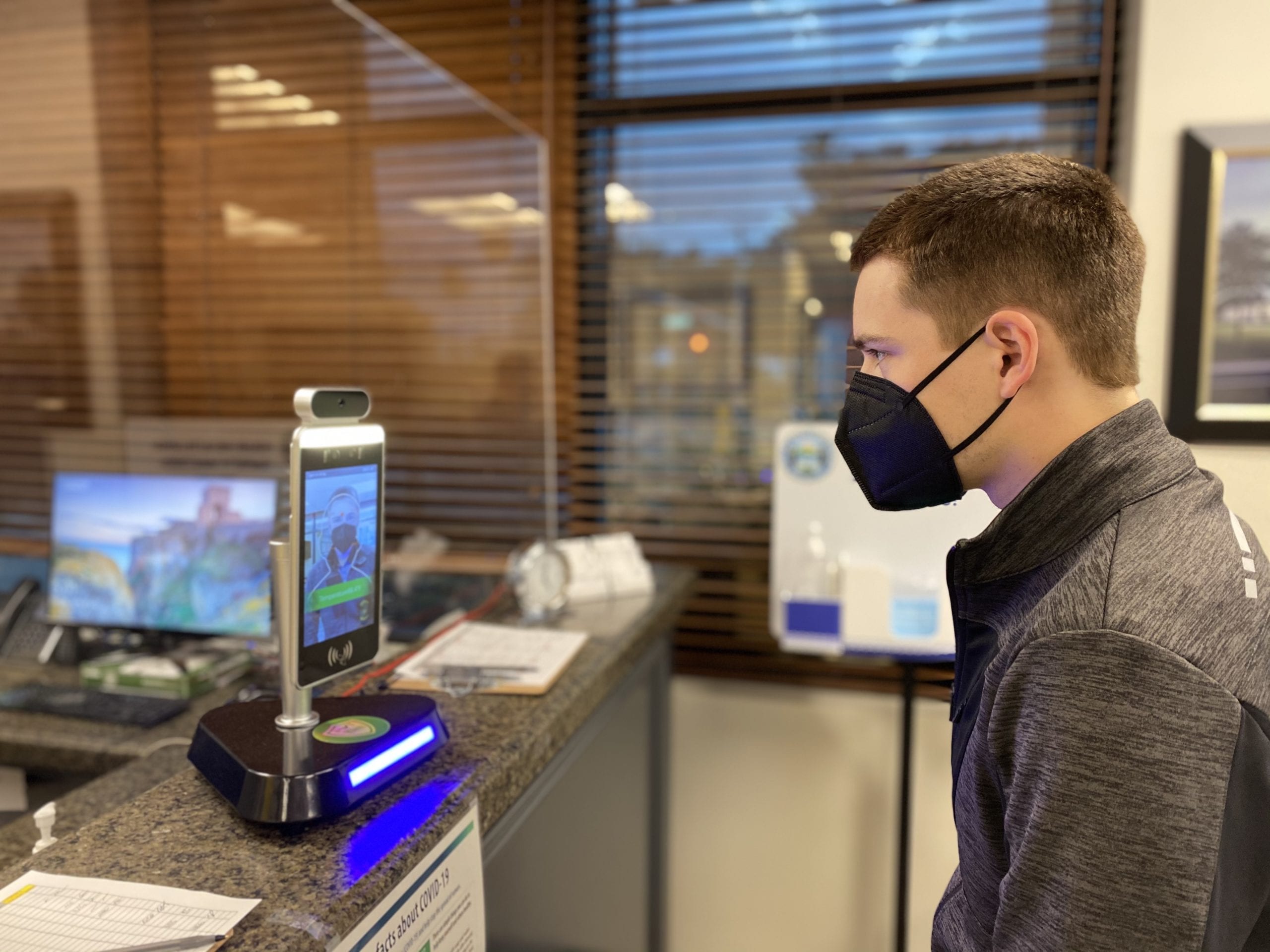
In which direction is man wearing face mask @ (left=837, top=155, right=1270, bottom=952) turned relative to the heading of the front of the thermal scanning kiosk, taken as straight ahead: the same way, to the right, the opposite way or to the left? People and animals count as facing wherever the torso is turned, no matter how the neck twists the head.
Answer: the opposite way

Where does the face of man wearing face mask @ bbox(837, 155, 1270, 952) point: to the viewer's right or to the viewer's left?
to the viewer's left

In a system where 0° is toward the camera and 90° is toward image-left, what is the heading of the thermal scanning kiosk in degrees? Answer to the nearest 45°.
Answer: approximately 315°

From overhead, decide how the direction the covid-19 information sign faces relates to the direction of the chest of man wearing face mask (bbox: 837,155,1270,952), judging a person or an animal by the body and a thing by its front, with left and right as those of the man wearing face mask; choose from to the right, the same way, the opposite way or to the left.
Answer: the opposite way

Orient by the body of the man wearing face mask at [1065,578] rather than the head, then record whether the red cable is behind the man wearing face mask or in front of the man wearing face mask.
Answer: in front

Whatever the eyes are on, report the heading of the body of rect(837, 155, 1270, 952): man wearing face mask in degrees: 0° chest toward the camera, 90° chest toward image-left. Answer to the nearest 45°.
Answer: approximately 90°

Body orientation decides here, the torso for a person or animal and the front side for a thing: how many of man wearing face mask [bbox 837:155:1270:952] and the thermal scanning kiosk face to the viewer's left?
1

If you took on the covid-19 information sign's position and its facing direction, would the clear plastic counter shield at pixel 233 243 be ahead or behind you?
behind

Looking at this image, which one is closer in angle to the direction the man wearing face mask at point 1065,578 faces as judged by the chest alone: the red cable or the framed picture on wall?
the red cable

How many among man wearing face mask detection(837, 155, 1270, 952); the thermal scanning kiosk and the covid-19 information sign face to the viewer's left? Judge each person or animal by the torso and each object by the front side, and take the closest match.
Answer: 1

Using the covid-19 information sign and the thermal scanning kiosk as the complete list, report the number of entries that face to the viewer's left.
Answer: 0

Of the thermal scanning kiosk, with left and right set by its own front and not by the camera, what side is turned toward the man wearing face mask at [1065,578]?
front
